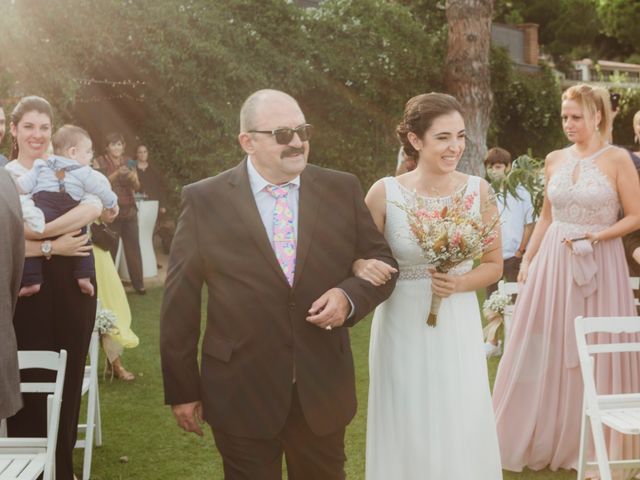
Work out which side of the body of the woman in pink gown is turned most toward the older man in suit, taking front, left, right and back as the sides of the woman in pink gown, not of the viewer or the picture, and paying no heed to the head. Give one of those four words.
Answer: front

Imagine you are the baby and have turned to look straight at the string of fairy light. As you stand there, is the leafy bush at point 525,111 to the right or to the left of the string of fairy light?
right

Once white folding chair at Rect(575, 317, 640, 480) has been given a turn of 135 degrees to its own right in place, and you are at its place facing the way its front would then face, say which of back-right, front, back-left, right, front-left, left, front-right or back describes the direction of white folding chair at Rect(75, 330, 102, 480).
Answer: front

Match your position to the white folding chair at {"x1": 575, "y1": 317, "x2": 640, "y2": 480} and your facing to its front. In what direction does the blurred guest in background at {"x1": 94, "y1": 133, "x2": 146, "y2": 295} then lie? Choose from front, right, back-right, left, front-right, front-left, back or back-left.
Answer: back

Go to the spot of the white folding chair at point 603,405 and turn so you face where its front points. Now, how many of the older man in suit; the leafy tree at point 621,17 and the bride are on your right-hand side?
2

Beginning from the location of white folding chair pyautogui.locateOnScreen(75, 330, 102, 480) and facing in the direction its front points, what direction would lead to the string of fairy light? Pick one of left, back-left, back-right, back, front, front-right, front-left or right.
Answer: back-right

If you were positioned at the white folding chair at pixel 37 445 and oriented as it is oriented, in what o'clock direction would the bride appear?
The bride is roughly at 8 o'clock from the white folding chair.

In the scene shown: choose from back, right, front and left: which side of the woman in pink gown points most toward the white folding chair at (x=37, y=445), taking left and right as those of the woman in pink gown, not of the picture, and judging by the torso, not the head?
front

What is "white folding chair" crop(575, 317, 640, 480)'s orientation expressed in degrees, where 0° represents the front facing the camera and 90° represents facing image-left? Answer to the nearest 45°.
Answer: approximately 315°

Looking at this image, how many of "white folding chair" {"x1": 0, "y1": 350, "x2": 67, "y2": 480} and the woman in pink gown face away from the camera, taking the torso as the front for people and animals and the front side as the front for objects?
0

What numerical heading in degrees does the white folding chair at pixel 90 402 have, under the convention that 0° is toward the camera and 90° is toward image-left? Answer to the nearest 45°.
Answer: approximately 45°

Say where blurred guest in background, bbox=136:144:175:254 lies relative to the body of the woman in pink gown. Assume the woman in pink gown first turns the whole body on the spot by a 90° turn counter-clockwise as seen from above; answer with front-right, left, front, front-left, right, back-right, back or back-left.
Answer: back

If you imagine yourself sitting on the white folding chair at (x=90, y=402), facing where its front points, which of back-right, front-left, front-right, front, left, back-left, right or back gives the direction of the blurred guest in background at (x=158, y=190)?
back-right

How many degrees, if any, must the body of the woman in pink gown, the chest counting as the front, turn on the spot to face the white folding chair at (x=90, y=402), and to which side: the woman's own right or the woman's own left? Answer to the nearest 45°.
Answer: approximately 45° to the woman's own right
